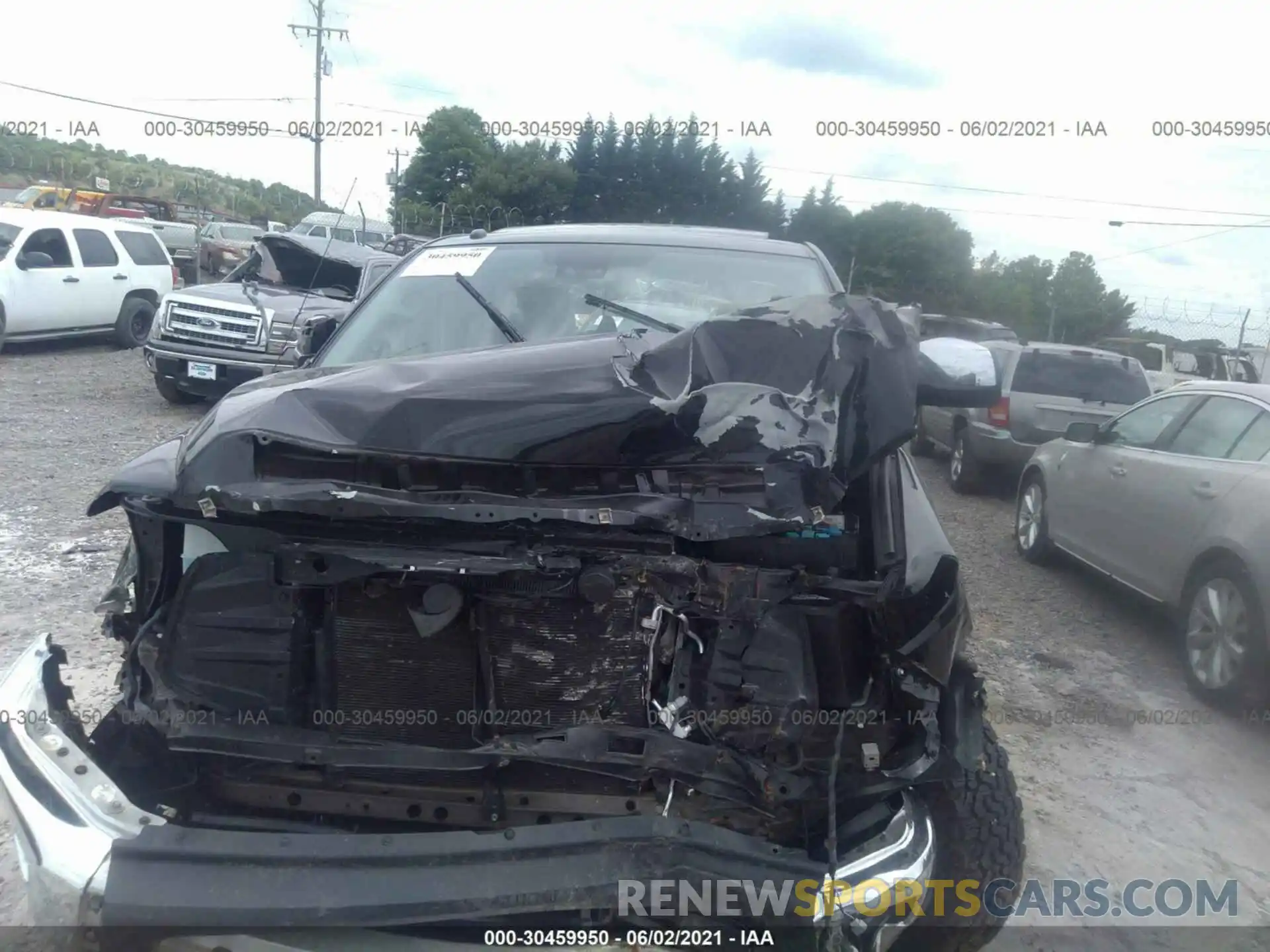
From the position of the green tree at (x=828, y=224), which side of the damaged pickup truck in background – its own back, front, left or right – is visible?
back

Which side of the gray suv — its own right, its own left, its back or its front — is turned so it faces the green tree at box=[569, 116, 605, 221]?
front

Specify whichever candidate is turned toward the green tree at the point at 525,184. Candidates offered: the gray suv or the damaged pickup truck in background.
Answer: the gray suv

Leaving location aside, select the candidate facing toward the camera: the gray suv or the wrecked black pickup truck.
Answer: the wrecked black pickup truck

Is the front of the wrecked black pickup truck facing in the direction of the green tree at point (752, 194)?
no

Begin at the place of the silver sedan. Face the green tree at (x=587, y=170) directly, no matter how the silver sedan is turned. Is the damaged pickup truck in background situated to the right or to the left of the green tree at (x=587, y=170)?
left

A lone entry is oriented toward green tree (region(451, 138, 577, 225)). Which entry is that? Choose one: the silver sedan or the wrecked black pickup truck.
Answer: the silver sedan

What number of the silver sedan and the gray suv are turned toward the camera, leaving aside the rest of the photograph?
0

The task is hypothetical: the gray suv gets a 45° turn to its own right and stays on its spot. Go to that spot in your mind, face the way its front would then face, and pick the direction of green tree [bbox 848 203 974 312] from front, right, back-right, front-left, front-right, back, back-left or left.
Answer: front

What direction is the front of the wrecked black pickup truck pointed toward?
toward the camera

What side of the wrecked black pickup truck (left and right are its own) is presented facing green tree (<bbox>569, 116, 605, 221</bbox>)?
back

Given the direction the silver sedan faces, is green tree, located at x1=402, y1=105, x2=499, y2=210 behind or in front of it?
in front

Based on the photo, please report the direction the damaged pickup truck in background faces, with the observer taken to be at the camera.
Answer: facing the viewer and to the left of the viewer

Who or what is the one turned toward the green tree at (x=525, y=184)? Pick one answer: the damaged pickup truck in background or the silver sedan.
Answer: the silver sedan

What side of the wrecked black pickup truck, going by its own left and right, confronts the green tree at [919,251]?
back

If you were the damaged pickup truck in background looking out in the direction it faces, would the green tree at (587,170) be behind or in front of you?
behind

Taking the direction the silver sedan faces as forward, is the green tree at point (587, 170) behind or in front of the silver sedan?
in front

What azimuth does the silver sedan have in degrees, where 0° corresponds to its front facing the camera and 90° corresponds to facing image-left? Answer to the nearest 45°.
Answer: approximately 135°

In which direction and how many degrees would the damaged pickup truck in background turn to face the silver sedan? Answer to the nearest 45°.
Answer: approximately 90° to its left

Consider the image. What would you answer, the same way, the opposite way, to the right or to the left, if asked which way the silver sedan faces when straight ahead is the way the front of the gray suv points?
the same way

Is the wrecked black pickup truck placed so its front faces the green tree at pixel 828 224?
no

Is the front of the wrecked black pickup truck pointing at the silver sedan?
no

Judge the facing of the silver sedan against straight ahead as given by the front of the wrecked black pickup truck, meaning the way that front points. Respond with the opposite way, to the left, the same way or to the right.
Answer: the opposite way
